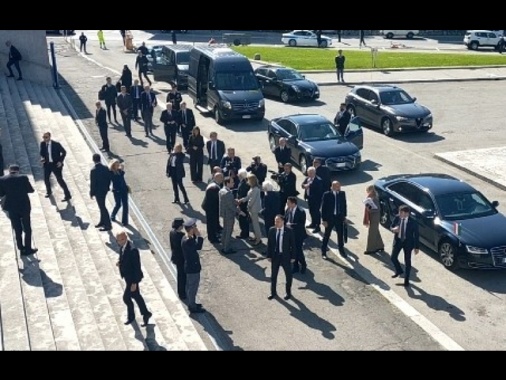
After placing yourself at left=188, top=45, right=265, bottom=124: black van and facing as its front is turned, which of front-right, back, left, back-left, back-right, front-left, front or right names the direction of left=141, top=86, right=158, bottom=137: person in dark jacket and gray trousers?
right

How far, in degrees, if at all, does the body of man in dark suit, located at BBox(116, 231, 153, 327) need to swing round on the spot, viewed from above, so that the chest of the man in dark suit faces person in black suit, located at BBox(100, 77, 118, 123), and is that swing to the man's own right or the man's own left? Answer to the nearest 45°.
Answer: approximately 135° to the man's own right

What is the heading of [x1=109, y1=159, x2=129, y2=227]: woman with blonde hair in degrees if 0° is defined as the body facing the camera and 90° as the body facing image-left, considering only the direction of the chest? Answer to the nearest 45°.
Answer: approximately 315°

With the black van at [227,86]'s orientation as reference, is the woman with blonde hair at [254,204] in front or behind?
in front

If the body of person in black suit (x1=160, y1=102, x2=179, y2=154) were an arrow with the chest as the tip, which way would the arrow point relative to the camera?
toward the camera

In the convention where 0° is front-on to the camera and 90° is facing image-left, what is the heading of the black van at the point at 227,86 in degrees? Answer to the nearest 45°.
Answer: approximately 315°

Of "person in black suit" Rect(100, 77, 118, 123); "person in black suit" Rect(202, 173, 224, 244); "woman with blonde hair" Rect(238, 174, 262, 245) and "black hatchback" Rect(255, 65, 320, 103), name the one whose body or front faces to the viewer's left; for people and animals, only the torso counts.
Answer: the woman with blonde hair

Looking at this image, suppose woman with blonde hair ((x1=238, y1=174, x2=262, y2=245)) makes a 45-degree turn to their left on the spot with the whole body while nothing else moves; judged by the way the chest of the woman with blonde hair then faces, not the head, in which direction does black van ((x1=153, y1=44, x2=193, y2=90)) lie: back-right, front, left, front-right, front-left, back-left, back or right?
back-right

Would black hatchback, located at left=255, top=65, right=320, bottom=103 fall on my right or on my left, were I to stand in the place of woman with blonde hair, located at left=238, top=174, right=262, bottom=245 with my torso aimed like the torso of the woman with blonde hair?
on my right

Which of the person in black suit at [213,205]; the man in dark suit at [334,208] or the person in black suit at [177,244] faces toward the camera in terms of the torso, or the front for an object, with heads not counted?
the man in dark suit

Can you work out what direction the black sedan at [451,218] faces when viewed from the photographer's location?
facing the viewer and to the right of the viewer

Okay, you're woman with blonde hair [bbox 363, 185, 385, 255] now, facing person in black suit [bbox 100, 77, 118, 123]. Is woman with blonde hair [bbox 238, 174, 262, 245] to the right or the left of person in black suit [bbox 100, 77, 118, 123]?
left

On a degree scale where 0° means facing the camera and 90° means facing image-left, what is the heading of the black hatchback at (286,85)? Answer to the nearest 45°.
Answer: approximately 315°

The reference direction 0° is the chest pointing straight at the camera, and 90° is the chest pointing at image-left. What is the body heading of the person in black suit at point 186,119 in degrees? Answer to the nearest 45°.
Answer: approximately 45°

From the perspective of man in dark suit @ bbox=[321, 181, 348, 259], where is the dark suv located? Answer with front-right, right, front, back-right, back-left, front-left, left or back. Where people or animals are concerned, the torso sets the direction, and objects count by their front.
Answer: back
